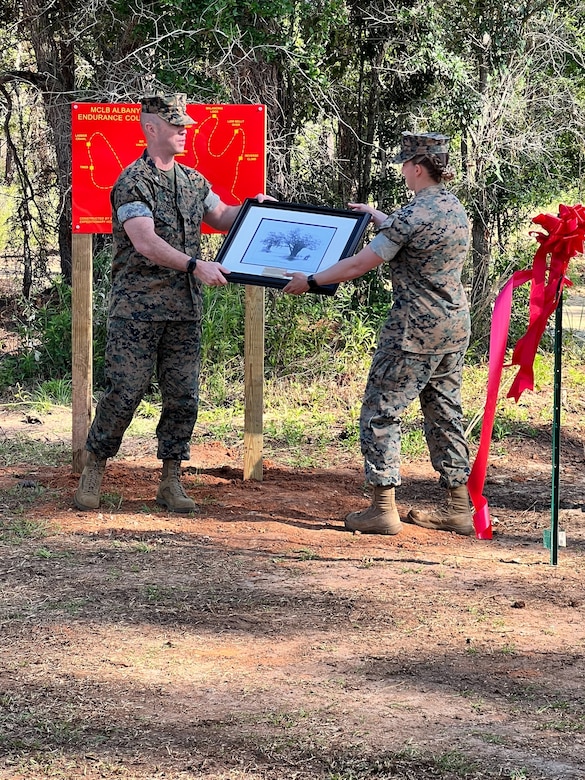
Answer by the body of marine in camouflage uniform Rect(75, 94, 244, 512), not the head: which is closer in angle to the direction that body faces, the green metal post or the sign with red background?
the green metal post

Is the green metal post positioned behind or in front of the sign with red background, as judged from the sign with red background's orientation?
in front

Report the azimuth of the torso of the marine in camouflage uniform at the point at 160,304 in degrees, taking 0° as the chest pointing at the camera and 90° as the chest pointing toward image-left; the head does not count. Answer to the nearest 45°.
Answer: approximately 315°

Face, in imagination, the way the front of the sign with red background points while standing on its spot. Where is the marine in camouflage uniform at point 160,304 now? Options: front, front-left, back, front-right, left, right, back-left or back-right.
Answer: front

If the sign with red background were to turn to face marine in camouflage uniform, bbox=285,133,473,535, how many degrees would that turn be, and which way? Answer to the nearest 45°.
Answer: approximately 45° to its left

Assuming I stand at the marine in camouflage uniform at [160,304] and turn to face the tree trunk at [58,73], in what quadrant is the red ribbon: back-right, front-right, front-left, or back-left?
back-right

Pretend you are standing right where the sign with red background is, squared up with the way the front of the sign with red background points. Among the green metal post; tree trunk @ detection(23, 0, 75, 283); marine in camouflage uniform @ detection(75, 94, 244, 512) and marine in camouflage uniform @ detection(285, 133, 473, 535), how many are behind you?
1

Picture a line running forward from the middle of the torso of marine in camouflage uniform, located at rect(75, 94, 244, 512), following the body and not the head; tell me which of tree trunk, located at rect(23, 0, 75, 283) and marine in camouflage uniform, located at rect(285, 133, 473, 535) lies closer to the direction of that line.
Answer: the marine in camouflage uniform

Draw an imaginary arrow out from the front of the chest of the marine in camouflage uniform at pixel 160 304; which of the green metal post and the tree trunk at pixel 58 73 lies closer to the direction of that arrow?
the green metal post

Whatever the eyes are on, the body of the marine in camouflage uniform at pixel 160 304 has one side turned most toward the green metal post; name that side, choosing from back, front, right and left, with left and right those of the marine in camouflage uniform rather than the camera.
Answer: front

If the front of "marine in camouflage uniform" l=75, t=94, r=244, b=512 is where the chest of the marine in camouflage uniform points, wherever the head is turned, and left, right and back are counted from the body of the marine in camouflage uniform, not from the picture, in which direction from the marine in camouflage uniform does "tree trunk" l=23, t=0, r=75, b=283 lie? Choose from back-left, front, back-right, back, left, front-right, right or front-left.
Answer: back-left

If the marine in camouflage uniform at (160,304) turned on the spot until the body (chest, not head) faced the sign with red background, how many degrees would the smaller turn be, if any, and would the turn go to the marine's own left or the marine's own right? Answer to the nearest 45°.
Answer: approximately 135° to the marine's own left

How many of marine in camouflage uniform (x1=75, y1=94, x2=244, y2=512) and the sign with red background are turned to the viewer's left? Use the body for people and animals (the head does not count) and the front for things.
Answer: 0

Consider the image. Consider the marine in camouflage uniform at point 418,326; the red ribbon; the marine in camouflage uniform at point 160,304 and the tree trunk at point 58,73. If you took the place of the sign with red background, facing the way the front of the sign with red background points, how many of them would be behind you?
1

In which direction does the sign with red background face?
toward the camera

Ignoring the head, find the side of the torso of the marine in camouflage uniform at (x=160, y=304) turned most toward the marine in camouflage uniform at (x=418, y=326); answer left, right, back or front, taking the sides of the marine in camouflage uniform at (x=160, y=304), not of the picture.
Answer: front
